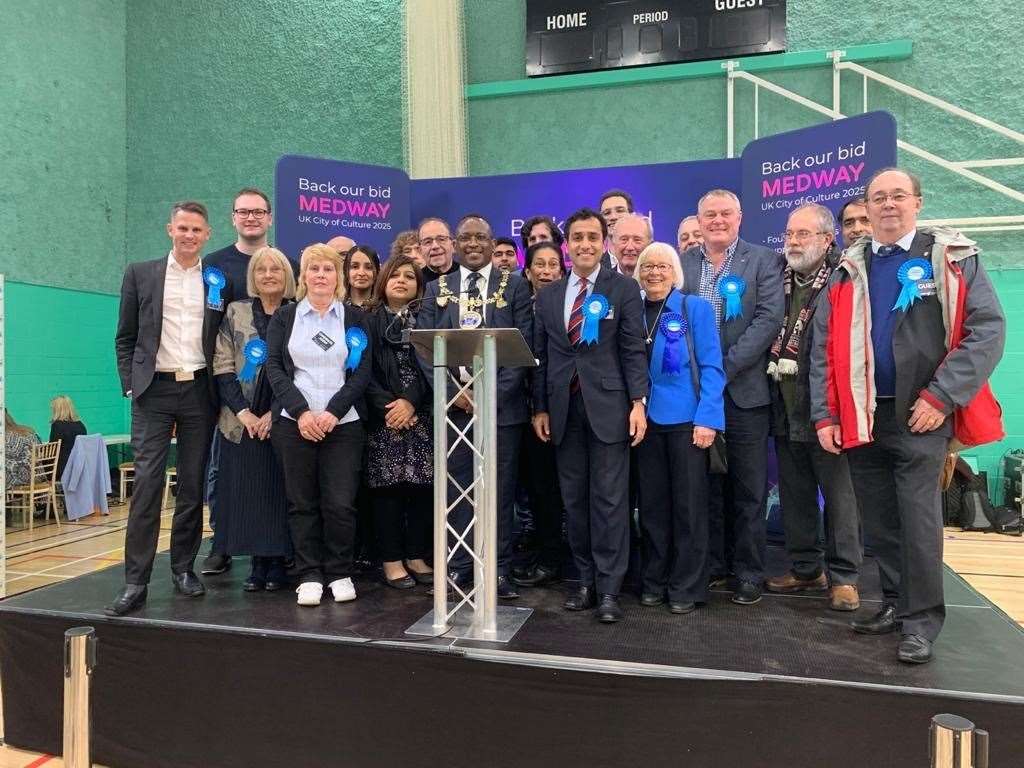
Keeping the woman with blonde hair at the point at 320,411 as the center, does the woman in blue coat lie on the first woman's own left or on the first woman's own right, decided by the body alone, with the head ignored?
on the first woman's own left

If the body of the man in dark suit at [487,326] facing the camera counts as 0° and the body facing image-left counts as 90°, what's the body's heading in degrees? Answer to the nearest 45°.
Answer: approximately 0°

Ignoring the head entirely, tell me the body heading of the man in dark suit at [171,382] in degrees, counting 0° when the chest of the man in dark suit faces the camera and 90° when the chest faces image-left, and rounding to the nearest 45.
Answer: approximately 0°

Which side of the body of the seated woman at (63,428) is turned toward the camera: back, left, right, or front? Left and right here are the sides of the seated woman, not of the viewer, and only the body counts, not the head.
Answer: back

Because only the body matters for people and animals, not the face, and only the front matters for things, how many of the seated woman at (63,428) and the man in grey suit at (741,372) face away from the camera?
1

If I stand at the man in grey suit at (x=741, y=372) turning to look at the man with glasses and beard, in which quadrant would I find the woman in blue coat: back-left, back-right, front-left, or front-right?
back-right
